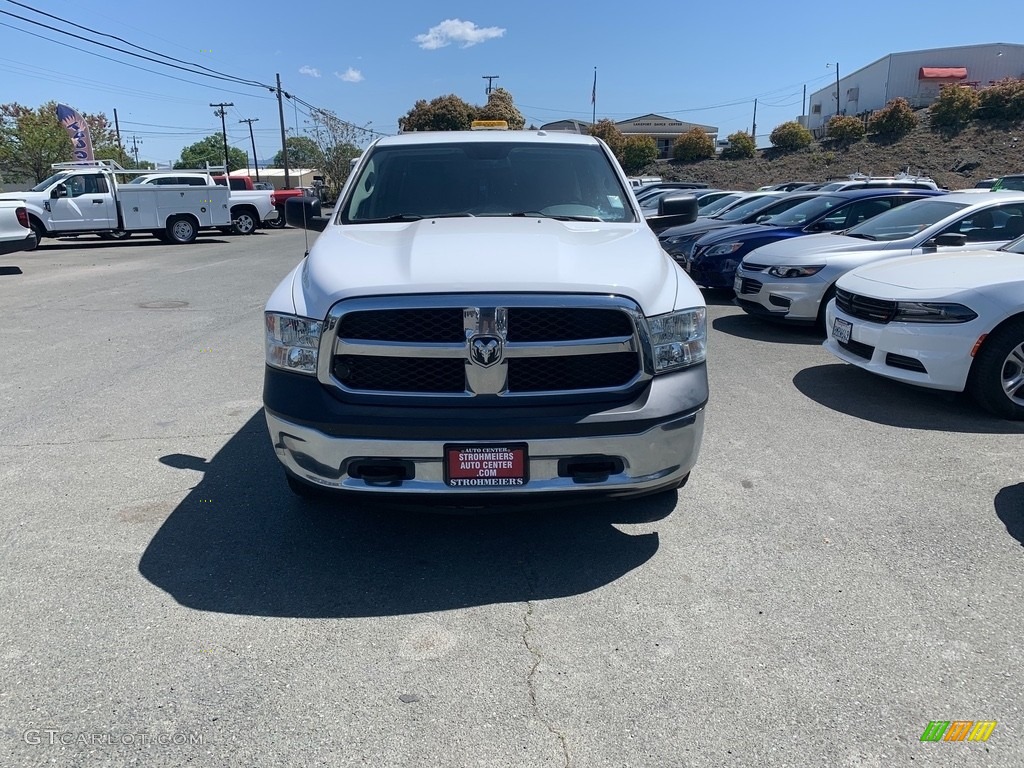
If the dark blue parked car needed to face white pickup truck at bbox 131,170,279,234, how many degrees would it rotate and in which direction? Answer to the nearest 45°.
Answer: approximately 90° to its right

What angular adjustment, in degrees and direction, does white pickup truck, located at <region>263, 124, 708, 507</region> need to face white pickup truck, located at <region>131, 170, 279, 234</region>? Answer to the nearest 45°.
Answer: approximately 180°

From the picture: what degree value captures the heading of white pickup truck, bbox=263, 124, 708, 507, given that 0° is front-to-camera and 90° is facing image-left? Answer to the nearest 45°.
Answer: approximately 0°

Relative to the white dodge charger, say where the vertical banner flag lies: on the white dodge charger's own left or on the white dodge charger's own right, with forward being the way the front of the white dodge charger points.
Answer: on the white dodge charger's own right

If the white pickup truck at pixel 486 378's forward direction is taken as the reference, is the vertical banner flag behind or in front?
behind

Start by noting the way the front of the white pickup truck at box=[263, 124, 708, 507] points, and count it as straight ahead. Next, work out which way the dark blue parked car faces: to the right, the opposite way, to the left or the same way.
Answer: to the right

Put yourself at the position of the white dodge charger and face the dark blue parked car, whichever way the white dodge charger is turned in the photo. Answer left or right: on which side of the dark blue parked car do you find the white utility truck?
left

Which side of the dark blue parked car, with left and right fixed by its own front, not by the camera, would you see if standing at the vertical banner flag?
right

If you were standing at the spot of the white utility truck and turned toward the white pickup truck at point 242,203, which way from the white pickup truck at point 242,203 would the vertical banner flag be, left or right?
left
